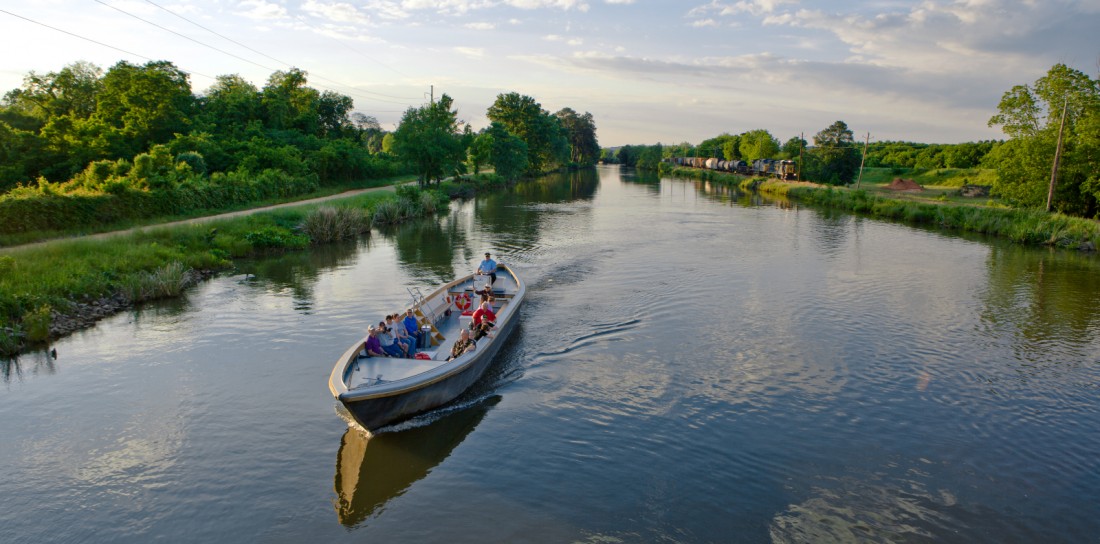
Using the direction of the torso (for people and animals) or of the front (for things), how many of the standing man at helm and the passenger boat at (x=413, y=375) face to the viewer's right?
0

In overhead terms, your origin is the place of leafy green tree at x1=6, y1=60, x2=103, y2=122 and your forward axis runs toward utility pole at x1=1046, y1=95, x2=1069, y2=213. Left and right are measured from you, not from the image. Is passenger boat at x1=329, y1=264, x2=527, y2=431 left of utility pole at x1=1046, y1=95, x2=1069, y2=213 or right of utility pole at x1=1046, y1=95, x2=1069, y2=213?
right

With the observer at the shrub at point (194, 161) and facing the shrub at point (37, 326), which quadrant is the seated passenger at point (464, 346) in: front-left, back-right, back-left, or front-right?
front-left

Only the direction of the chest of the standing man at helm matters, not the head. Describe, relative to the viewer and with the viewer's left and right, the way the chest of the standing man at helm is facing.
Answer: facing the viewer and to the left of the viewer

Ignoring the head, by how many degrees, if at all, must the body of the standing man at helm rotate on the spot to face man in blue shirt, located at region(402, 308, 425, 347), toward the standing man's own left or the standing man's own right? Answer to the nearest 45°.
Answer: approximately 45° to the standing man's own left

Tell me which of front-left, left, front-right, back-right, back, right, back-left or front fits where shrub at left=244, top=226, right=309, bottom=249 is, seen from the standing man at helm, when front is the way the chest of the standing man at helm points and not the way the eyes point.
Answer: right

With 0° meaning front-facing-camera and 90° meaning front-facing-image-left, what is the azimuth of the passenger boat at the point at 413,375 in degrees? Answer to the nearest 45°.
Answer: approximately 45°

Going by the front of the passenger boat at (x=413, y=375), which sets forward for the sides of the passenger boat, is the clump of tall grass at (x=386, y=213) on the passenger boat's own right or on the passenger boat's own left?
on the passenger boat's own right

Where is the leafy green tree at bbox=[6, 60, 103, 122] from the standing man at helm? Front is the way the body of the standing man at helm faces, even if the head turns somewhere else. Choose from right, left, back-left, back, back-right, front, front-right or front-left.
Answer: right

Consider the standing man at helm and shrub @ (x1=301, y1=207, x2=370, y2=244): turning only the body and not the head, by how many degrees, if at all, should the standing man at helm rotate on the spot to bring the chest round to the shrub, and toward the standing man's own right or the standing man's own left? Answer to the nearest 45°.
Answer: approximately 90° to the standing man's own right

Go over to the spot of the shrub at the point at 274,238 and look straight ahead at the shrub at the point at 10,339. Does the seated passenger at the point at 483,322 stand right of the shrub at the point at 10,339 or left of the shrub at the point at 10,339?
left

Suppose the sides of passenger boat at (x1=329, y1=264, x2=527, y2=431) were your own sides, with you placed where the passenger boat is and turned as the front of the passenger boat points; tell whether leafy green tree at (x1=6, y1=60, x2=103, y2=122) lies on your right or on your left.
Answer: on your right

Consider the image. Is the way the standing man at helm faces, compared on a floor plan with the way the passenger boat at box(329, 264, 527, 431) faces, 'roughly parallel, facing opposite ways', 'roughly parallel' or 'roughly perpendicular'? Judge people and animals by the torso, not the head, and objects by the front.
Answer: roughly parallel

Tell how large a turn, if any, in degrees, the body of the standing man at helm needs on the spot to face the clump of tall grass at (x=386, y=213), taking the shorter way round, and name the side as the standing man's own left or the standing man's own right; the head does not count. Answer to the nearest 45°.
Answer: approximately 135° to the standing man's own right

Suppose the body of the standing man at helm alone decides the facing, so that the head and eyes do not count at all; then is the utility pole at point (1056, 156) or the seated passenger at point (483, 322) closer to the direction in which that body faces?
the seated passenger

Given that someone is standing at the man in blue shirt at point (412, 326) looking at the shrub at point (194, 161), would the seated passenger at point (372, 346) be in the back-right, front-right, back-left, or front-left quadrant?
back-left

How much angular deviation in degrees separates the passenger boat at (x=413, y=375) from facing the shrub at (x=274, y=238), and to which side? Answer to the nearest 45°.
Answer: approximately 135° to its right

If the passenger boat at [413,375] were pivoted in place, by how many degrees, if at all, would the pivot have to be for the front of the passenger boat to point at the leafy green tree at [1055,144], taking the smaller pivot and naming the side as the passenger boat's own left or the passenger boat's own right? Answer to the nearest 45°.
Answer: approximately 180°
